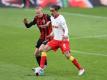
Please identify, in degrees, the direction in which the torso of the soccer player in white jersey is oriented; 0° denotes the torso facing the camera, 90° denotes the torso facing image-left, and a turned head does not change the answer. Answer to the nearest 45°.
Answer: approximately 45°

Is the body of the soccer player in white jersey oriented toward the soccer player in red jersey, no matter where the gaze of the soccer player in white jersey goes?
no
